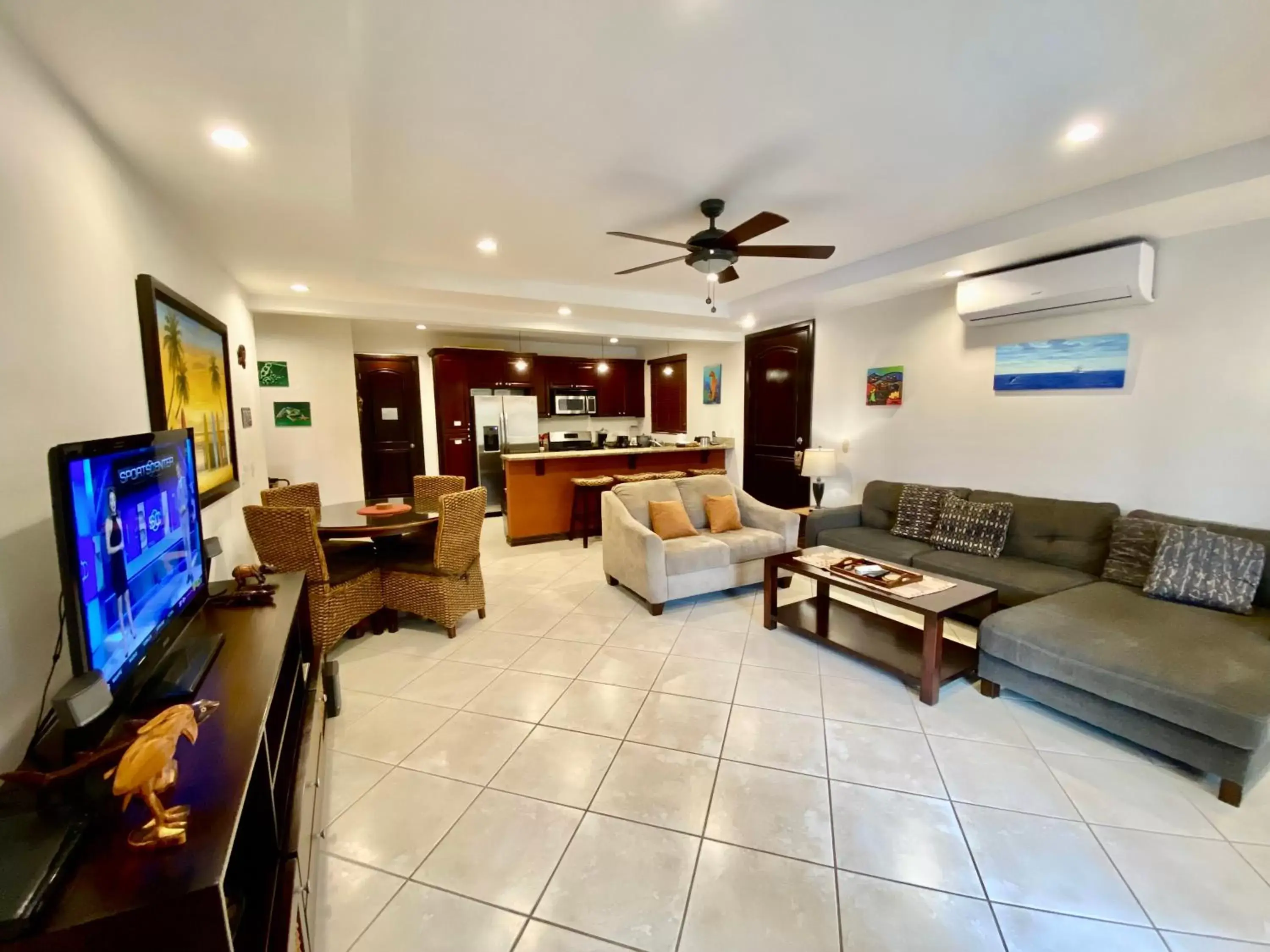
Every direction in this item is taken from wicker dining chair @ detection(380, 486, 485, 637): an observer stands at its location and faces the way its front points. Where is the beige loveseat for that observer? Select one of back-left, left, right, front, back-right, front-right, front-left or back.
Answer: back-right

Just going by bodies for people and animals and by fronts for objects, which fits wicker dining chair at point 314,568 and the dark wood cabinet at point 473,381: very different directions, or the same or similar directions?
very different directions

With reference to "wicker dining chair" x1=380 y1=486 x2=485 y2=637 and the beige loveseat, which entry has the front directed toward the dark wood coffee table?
the beige loveseat

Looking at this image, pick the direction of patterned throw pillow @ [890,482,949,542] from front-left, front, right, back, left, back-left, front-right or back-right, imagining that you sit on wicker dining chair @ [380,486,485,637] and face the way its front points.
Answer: back-right

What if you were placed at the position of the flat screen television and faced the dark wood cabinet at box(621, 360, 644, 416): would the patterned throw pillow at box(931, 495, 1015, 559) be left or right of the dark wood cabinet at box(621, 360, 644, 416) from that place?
right

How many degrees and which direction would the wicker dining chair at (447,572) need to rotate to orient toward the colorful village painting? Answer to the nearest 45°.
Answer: approximately 135° to its right

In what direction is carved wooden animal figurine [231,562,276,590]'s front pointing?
to the viewer's right

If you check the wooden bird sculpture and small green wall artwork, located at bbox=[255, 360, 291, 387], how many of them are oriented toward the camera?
1

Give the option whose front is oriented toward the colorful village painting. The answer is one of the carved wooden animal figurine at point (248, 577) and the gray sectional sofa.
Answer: the carved wooden animal figurine

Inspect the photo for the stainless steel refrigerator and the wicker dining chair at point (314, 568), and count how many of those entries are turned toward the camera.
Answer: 1

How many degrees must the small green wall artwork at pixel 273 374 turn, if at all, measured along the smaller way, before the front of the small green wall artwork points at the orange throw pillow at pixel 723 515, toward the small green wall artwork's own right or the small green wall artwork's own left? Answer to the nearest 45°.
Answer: approximately 45° to the small green wall artwork's own left

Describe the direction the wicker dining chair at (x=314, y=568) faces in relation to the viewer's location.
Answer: facing away from the viewer and to the right of the viewer
